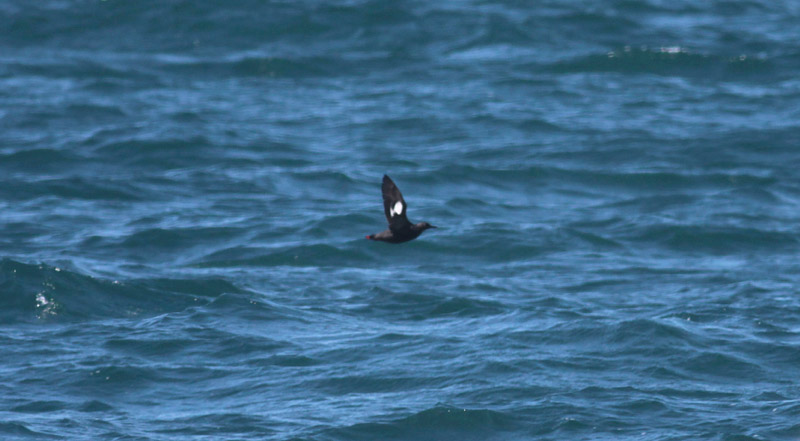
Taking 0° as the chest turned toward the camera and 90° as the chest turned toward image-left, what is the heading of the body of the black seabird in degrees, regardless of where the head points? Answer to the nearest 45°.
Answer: approximately 270°
